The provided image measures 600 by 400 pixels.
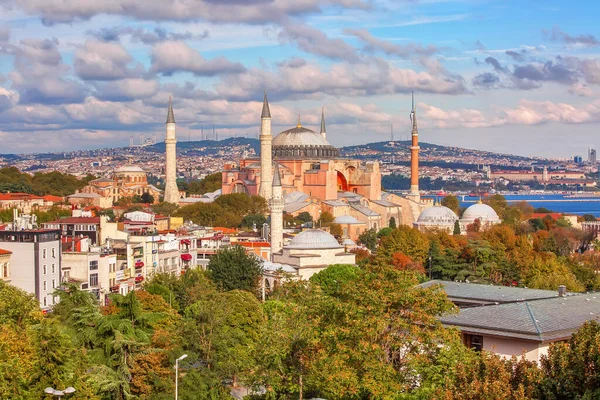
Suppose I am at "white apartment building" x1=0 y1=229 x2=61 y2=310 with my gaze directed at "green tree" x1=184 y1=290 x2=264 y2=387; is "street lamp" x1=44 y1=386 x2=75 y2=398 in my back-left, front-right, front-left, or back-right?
front-right

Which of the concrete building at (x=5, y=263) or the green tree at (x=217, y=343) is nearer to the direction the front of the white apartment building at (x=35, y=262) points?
the green tree

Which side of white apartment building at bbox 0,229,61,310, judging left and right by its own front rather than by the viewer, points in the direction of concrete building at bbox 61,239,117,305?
left

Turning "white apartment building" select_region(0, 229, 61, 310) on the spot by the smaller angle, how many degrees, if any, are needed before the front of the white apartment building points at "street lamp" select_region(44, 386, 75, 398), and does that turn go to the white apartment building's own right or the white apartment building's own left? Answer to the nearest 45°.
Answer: approximately 45° to the white apartment building's own right

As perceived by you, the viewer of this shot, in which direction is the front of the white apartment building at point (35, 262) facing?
facing the viewer and to the right of the viewer

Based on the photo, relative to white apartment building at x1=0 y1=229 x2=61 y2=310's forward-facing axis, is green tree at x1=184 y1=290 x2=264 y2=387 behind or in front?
in front
